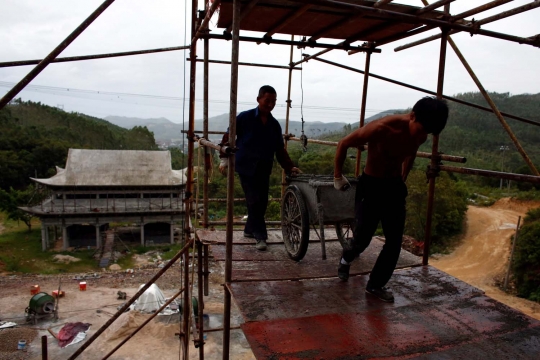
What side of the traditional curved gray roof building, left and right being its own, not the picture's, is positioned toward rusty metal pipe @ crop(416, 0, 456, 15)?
front

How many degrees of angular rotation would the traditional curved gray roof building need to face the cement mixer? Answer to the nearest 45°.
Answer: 0° — it already faces it

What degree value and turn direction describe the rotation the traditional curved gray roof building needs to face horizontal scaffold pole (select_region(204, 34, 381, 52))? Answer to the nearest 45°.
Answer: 0° — it already faces it

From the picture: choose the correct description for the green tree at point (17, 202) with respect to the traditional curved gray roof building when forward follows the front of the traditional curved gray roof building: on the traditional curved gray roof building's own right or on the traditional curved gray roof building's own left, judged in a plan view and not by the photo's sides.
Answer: on the traditional curved gray roof building's own right

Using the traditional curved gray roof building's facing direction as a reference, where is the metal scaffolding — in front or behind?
in front

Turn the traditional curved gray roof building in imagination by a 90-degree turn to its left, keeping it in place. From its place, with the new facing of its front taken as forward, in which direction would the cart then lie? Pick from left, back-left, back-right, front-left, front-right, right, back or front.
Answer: right

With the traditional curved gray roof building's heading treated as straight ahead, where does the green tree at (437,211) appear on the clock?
The green tree is roughly at 10 o'clock from the traditional curved gray roof building.

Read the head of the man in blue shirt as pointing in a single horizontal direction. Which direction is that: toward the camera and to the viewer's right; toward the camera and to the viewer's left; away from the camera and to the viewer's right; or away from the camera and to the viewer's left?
toward the camera and to the viewer's right

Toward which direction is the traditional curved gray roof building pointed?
toward the camera

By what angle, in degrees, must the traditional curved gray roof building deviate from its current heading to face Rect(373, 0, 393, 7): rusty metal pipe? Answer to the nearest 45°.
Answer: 0° — it already faces it

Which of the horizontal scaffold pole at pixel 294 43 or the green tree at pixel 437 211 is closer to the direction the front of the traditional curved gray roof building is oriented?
the horizontal scaffold pole
